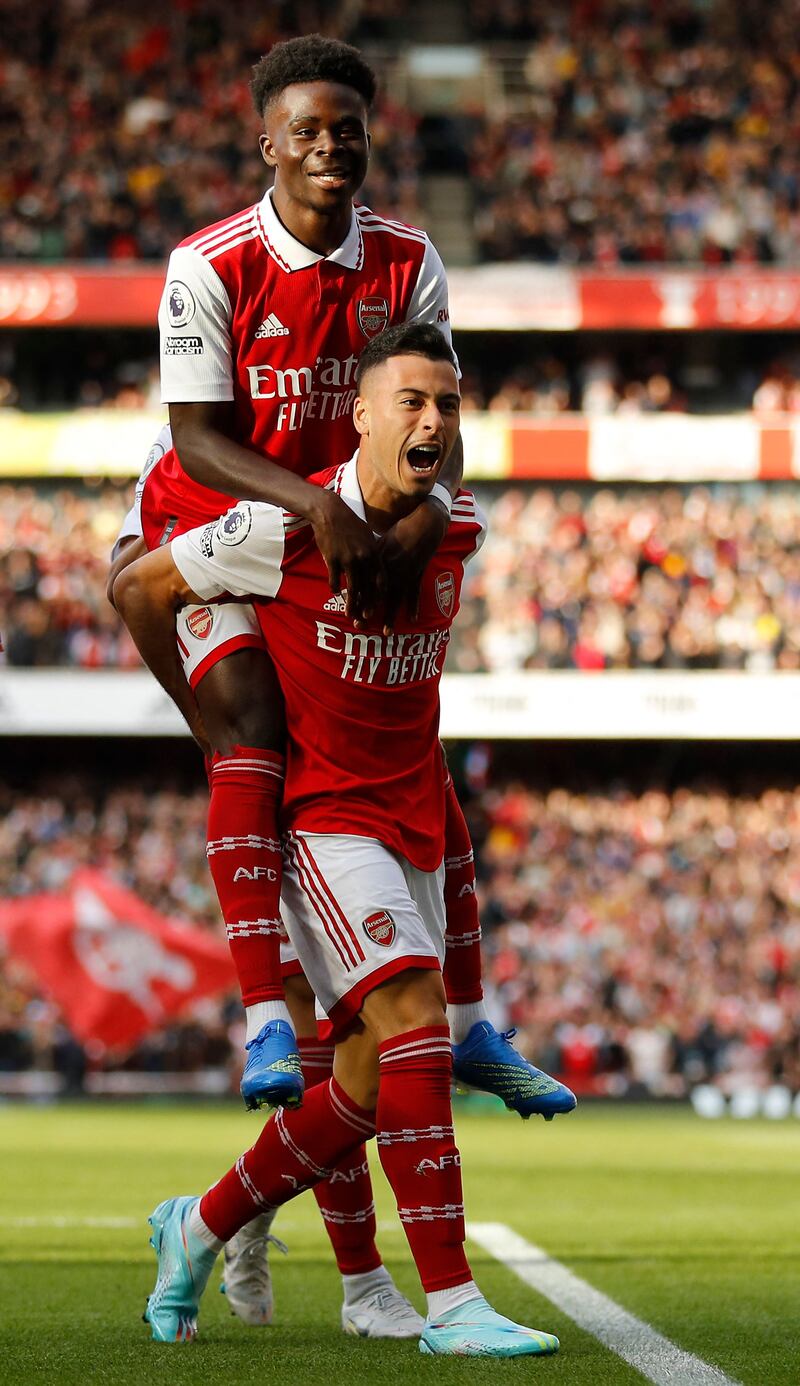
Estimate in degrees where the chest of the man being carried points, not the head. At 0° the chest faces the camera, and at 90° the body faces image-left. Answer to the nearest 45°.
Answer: approximately 315°

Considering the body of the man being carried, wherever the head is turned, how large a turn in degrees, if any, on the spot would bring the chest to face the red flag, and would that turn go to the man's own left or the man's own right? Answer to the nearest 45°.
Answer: approximately 135° to the man's own left
